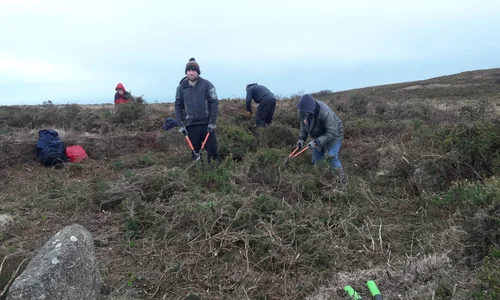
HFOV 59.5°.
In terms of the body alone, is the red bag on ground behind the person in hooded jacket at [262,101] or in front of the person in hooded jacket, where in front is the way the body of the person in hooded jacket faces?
in front

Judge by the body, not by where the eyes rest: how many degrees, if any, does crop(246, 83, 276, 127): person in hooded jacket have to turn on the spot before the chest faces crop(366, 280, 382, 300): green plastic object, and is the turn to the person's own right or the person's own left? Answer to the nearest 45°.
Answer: approximately 90° to the person's own left

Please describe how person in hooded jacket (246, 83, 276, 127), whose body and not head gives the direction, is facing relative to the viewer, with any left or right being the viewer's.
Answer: facing to the left of the viewer

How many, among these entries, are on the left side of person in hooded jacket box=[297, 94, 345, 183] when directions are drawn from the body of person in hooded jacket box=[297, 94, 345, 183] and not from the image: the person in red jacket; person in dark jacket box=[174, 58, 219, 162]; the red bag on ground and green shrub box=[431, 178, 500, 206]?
1

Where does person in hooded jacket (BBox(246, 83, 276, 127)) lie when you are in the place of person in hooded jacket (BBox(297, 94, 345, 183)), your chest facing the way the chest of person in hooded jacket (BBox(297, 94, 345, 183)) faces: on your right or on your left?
on your right

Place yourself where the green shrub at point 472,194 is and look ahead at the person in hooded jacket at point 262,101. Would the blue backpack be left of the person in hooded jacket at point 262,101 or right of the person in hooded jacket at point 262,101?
left

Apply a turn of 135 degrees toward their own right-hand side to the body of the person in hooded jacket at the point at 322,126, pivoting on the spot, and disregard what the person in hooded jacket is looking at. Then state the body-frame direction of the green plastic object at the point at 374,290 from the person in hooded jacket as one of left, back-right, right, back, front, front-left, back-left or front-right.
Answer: back

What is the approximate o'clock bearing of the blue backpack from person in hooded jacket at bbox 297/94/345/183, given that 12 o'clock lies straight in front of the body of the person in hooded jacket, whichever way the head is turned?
The blue backpack is roughly at 2 o'clock from the person in hooded jacket.

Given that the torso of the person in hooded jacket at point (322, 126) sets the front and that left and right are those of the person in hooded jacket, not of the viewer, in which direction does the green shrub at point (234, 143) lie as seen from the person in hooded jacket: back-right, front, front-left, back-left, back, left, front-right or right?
right

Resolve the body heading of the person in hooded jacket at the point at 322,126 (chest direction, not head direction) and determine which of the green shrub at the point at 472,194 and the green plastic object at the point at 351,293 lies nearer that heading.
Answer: the green plastic object

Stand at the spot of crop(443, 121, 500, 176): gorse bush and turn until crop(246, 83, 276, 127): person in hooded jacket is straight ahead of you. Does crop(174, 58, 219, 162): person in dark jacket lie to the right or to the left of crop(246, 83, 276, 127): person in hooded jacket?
left

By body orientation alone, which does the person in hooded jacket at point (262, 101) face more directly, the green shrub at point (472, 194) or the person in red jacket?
the person in red jacket

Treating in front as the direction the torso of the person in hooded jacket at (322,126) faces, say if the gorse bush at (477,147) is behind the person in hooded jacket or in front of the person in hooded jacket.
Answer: behind

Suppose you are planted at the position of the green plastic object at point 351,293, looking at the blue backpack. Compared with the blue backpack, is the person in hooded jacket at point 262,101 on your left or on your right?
right
